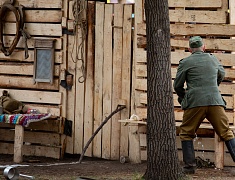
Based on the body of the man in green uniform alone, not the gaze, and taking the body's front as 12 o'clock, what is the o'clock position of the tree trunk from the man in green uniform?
The tree trunk is roughly at 7 o'clock from the man in green uniform.

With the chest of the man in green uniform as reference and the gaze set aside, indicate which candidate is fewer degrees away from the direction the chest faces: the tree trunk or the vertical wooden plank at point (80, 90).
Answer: the vertical wooden plank

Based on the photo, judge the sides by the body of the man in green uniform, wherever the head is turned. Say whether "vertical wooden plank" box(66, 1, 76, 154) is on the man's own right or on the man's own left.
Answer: on the man's own left

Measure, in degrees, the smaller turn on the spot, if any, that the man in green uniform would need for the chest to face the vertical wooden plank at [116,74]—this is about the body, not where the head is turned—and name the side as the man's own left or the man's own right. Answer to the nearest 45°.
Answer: approximately 45° to the man's own left

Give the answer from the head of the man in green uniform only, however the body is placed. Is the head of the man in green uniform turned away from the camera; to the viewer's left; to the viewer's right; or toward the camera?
away from the camera

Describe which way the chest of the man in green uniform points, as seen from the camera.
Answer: away from the camera
